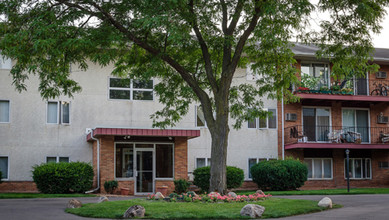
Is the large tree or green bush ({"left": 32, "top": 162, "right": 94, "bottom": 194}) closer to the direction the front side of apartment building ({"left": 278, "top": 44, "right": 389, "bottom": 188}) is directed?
the large tree

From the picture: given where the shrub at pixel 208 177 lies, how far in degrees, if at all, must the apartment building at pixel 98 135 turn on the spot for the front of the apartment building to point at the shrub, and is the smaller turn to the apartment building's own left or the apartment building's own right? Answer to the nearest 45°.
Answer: approximately 90° to the apartment building's own left

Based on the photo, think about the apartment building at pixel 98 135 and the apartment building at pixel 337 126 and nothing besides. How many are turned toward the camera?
2

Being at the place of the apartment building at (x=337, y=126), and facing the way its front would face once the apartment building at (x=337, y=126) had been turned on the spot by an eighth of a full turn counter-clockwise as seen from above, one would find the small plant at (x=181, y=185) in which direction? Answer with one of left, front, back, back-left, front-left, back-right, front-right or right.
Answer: right

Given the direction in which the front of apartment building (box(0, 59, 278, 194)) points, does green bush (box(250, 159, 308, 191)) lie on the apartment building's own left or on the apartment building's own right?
on the apartment building's own left

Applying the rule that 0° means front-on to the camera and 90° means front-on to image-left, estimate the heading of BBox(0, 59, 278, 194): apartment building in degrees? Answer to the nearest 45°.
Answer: approximately 0°

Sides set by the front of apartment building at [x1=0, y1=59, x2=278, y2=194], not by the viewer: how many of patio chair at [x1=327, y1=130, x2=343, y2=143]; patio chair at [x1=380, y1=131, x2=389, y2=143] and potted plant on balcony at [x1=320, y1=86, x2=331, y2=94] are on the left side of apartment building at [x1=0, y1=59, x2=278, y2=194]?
3

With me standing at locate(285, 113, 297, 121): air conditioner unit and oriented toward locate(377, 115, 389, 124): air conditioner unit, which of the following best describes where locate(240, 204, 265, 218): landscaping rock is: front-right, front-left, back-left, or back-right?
back-right

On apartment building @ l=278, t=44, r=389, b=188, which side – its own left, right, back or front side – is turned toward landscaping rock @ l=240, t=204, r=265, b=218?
front

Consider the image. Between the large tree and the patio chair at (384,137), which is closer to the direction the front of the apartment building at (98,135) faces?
the large tree

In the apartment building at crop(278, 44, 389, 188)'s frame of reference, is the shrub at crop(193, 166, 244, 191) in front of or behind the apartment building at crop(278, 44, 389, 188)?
in front

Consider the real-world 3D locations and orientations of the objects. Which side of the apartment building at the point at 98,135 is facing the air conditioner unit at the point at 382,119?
left
